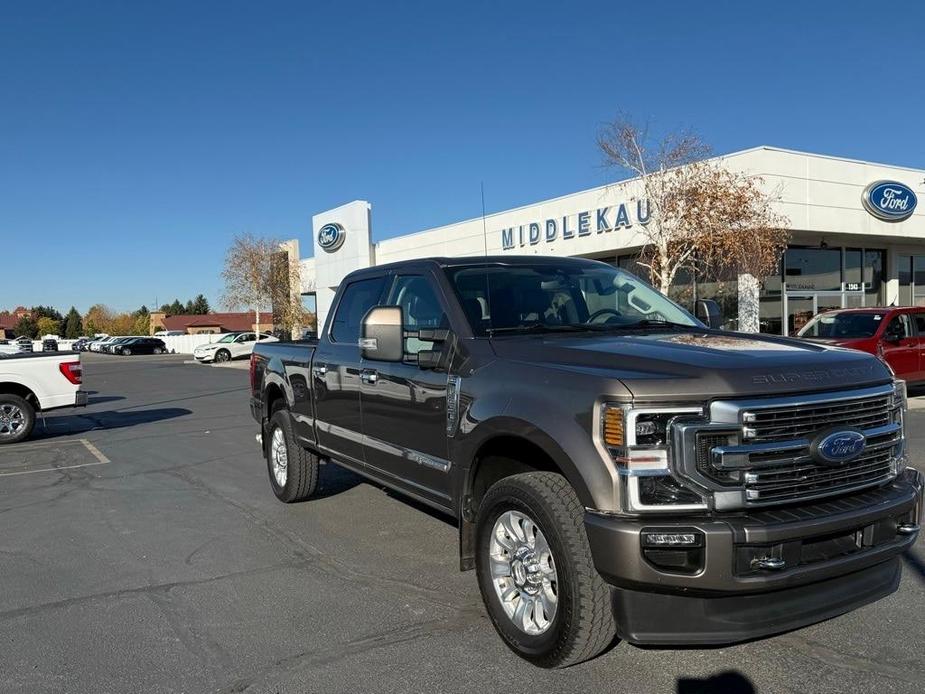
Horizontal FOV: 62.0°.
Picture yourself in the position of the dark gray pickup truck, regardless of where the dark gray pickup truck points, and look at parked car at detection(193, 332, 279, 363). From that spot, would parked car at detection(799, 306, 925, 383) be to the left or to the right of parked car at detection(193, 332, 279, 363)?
right

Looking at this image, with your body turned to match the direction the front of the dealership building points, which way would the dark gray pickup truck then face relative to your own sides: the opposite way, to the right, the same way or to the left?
to the left

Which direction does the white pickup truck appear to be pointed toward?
to the viewer's left

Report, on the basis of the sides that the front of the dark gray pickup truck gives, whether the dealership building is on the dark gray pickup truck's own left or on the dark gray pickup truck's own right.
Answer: on the dark gray pickup truck's own left

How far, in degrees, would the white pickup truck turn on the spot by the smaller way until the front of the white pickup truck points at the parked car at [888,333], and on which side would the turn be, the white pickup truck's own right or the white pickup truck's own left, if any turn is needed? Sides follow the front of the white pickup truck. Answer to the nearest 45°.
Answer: approximately 180°

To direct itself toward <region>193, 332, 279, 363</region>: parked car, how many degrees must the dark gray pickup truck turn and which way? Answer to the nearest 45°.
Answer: approximately 180°

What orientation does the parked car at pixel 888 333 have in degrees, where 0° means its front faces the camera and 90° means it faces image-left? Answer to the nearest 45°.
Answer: approximately 45°

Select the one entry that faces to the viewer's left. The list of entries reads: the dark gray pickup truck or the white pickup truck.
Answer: the white pickup truck

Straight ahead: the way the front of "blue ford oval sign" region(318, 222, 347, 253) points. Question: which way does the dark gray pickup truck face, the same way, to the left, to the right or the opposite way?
to the left

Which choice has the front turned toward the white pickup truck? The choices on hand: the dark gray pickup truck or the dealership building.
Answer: the dealership building

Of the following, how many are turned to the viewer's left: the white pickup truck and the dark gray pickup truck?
1

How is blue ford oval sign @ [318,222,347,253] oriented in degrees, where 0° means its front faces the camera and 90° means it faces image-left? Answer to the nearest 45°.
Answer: approximately 45°
